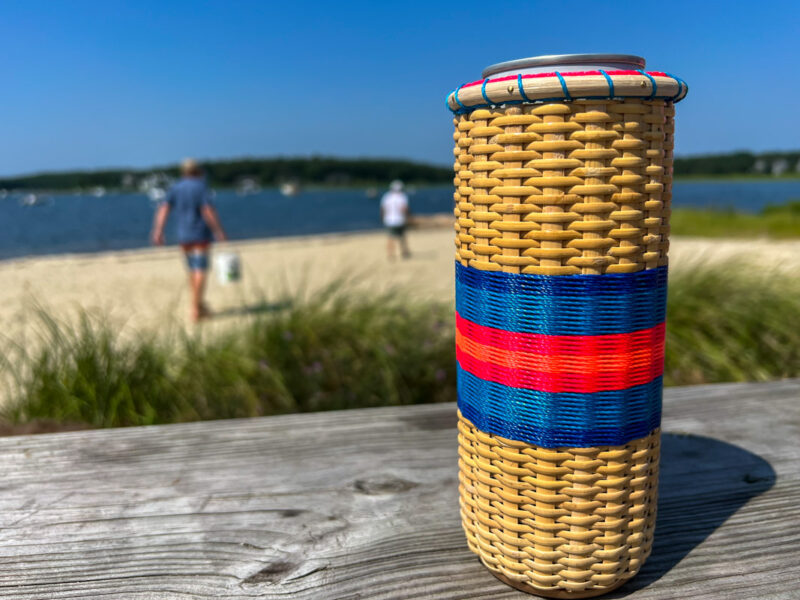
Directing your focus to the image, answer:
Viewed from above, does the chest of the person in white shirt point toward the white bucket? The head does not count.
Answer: no

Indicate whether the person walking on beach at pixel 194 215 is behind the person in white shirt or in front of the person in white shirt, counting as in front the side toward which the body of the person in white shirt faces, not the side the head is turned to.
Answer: behind

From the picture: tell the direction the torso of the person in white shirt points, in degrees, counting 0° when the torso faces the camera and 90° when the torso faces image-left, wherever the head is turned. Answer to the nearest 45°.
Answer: approximately 180°

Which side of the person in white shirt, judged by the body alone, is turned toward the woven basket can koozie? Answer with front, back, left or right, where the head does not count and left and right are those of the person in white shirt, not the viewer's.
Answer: back

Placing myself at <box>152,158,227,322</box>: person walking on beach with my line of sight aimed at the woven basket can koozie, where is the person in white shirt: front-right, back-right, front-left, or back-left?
back-left
